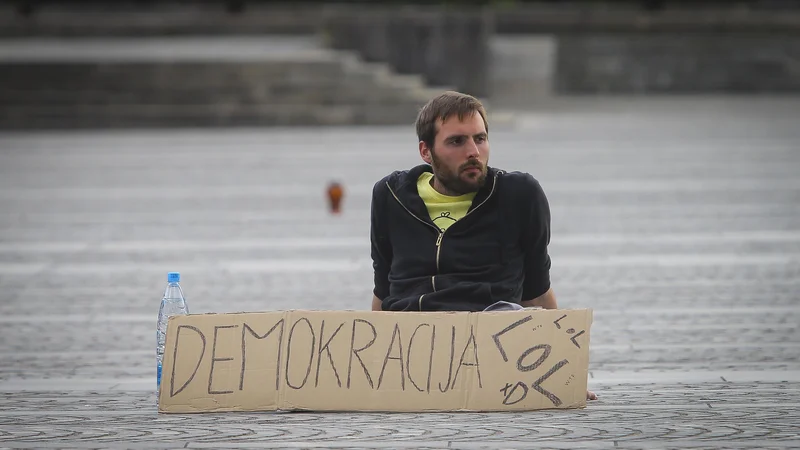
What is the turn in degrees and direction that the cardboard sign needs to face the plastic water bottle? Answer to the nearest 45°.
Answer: approximately 135° to its right

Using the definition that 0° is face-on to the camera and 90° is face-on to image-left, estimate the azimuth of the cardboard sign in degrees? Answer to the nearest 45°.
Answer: approximately 0°

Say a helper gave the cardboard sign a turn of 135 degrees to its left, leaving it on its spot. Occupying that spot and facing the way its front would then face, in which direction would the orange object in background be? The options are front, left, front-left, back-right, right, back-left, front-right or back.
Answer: front-left
